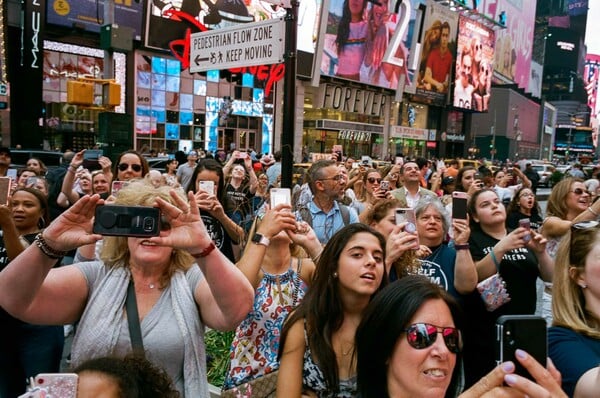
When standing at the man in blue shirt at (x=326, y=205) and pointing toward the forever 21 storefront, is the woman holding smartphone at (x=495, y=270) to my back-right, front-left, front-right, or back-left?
back-right

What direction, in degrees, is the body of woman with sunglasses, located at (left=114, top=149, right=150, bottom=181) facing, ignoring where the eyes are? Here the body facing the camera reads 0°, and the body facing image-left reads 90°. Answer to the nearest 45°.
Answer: approximately 0°

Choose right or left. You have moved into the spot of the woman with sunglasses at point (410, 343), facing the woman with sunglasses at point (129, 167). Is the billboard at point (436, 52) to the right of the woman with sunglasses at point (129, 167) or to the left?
right

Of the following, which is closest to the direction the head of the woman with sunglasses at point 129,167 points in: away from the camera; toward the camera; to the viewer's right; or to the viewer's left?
toward the camera

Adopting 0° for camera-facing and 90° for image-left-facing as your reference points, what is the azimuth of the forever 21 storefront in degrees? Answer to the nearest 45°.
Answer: approximately 315°

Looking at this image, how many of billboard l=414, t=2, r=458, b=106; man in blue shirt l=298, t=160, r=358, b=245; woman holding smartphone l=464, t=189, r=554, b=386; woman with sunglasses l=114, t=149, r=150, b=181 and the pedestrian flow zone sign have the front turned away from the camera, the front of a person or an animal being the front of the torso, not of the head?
0

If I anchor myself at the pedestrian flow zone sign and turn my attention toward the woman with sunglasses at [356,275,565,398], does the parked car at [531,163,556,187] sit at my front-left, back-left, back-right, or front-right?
back-left

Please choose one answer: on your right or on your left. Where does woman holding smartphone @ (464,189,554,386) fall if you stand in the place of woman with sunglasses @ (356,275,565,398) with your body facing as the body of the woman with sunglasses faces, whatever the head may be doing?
on your left

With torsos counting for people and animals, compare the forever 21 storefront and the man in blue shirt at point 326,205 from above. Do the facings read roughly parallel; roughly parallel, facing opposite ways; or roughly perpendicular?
roughly parallel

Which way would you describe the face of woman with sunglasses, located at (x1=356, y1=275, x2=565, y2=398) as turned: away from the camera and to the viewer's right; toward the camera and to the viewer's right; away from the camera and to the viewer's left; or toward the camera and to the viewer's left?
toward the camera and to the viewer's right

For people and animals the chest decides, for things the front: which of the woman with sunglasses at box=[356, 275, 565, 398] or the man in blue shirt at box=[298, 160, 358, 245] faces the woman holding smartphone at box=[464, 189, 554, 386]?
the man in blue shirt

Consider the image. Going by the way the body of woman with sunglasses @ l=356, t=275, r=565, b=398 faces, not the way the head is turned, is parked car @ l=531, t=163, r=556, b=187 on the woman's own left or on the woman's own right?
on the woman's own left

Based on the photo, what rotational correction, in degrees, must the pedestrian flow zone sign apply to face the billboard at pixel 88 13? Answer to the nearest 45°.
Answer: approximately 135° to its right

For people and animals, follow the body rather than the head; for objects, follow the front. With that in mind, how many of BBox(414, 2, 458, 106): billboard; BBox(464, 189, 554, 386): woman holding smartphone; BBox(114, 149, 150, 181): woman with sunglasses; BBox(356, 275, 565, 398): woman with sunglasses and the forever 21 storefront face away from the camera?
0

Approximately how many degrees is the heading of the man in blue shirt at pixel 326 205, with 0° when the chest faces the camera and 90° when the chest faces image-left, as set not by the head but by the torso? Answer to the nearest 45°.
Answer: approximately 315°

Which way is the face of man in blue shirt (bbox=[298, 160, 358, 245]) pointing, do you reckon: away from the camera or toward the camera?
toward the camera

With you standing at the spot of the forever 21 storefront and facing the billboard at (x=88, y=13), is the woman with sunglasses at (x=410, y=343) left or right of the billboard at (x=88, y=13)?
left

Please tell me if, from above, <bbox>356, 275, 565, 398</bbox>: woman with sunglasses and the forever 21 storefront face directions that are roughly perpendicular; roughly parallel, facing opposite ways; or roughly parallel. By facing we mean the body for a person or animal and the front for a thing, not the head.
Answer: roughly parallel

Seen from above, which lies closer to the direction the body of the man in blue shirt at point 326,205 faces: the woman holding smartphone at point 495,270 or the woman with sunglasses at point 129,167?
the woman holding smartphone

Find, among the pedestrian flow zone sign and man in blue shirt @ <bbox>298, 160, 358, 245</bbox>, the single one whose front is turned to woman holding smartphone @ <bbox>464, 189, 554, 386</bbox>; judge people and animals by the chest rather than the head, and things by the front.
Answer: the man in blue shirt

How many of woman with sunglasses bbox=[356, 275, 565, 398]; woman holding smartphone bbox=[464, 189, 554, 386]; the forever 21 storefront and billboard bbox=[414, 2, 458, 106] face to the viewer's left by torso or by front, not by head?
0
